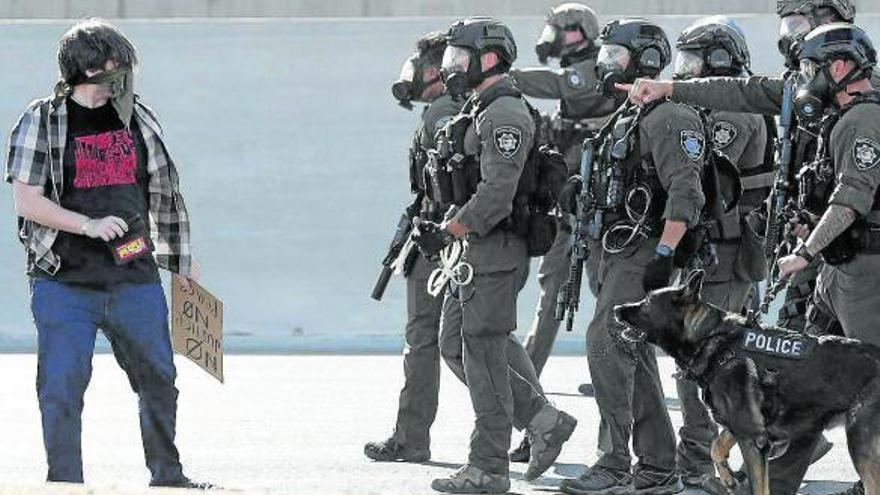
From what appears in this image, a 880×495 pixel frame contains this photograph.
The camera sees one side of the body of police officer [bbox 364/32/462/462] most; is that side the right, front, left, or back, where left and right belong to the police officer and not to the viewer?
left

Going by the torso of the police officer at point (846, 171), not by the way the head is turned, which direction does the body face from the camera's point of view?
to the viewer's left

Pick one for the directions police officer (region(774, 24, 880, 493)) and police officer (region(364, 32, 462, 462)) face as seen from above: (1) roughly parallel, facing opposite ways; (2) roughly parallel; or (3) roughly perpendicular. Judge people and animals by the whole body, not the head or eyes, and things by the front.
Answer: roughly parallel

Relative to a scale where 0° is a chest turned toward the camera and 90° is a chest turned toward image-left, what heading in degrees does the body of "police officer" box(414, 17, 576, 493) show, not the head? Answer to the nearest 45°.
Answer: approximately 90°

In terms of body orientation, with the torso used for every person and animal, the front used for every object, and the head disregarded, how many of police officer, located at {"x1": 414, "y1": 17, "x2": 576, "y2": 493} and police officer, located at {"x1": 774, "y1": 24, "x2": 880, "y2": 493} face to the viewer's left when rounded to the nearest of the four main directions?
2

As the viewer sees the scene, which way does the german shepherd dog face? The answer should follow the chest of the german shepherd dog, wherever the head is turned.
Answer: to the viewer's left

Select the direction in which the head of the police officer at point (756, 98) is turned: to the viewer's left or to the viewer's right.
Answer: to the viewer's left

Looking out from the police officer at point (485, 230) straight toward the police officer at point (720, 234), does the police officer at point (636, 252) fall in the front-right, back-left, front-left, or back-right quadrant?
front-right

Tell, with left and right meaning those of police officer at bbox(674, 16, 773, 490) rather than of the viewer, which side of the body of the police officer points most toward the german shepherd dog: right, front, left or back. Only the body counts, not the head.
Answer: left

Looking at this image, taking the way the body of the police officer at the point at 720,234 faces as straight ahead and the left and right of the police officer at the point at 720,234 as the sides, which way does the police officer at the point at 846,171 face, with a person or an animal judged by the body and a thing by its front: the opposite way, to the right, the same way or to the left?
the same way

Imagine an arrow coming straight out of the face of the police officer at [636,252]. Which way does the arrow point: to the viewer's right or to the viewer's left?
to the viewer's left

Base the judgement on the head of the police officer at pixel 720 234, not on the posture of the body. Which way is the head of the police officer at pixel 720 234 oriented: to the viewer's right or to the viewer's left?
to the viewer's left

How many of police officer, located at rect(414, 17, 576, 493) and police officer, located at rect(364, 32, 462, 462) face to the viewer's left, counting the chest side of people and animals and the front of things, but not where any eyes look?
2

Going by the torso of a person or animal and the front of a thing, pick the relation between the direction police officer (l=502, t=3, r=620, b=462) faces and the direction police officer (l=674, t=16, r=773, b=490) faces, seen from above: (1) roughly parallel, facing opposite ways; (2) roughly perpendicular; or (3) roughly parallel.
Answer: roughly parallel
